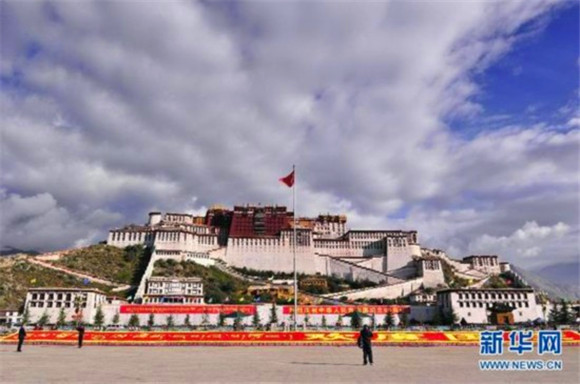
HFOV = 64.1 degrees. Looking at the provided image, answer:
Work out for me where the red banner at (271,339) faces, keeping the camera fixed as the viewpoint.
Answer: facing the viewer
